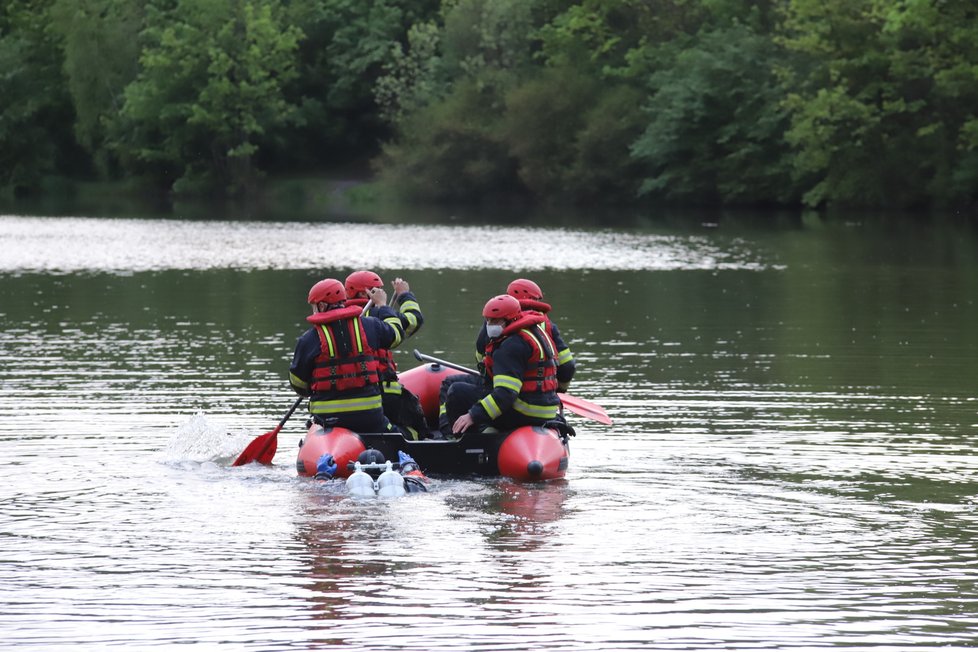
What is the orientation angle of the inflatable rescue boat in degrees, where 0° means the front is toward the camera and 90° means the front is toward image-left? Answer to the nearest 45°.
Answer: approximately 180°

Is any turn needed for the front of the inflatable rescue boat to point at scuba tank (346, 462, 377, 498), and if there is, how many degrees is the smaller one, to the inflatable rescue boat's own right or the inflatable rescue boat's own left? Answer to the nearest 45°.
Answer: approximately 135° to the inflatable rescue boat's own left

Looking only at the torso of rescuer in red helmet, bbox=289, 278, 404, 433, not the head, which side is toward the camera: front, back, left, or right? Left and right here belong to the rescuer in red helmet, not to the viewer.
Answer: back

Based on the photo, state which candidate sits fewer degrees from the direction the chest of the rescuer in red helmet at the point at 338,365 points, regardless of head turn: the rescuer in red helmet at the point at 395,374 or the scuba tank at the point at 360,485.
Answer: the rescuer in red helmet

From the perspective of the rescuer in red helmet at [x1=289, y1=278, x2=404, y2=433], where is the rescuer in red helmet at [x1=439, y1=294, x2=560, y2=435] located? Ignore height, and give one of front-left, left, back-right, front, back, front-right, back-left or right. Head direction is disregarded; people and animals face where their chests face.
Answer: right

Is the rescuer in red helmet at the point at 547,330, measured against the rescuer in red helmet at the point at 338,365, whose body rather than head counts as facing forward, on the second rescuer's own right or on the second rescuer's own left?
on the second rescuer's own right
